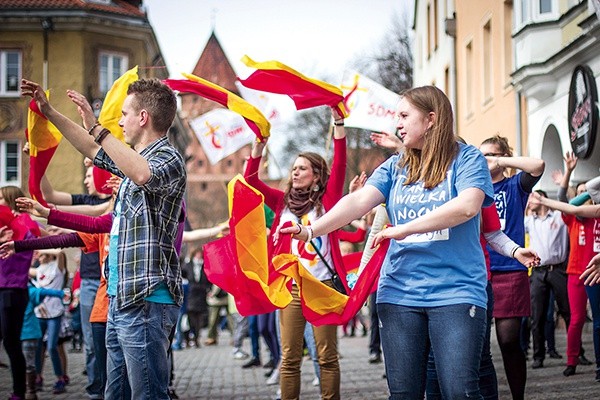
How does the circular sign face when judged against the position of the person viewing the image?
facing to the left of the viewer
